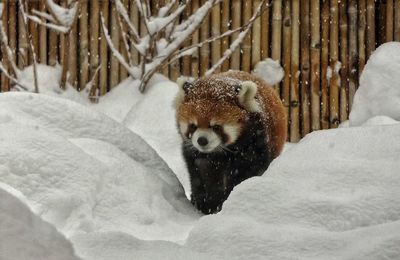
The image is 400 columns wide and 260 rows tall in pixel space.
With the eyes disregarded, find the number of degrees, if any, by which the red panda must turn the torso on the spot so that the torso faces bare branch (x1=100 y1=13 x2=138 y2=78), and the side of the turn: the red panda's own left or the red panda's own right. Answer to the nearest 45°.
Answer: approximately 135° to the red panda's own right

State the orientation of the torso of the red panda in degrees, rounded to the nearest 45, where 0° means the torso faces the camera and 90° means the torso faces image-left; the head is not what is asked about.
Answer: approximately 45°

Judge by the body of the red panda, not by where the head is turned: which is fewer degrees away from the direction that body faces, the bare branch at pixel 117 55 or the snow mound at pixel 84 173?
the snow mound

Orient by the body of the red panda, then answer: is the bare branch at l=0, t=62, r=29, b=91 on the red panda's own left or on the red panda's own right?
on the red panda's own right

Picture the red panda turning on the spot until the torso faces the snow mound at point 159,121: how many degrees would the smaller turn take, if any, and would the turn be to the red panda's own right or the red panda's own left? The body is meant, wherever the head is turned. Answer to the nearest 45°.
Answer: approximately 135° to the red panda's own right

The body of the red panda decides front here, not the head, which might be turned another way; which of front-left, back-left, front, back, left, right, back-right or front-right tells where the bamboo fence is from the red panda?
back-right

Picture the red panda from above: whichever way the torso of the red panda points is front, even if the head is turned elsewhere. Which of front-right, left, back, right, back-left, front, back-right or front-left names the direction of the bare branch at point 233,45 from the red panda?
back-right

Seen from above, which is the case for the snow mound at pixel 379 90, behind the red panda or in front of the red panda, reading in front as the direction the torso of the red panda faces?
behind

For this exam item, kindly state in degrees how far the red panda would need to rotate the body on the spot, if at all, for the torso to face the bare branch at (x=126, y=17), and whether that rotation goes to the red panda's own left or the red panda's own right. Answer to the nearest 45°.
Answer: approximately 135° to the red panda's own right

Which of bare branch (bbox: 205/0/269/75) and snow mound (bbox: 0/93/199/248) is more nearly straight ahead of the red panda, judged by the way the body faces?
the snow mound

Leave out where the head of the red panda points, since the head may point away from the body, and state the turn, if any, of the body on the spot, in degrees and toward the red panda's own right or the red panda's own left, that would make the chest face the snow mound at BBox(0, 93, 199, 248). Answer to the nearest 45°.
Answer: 0° — it already faces it
